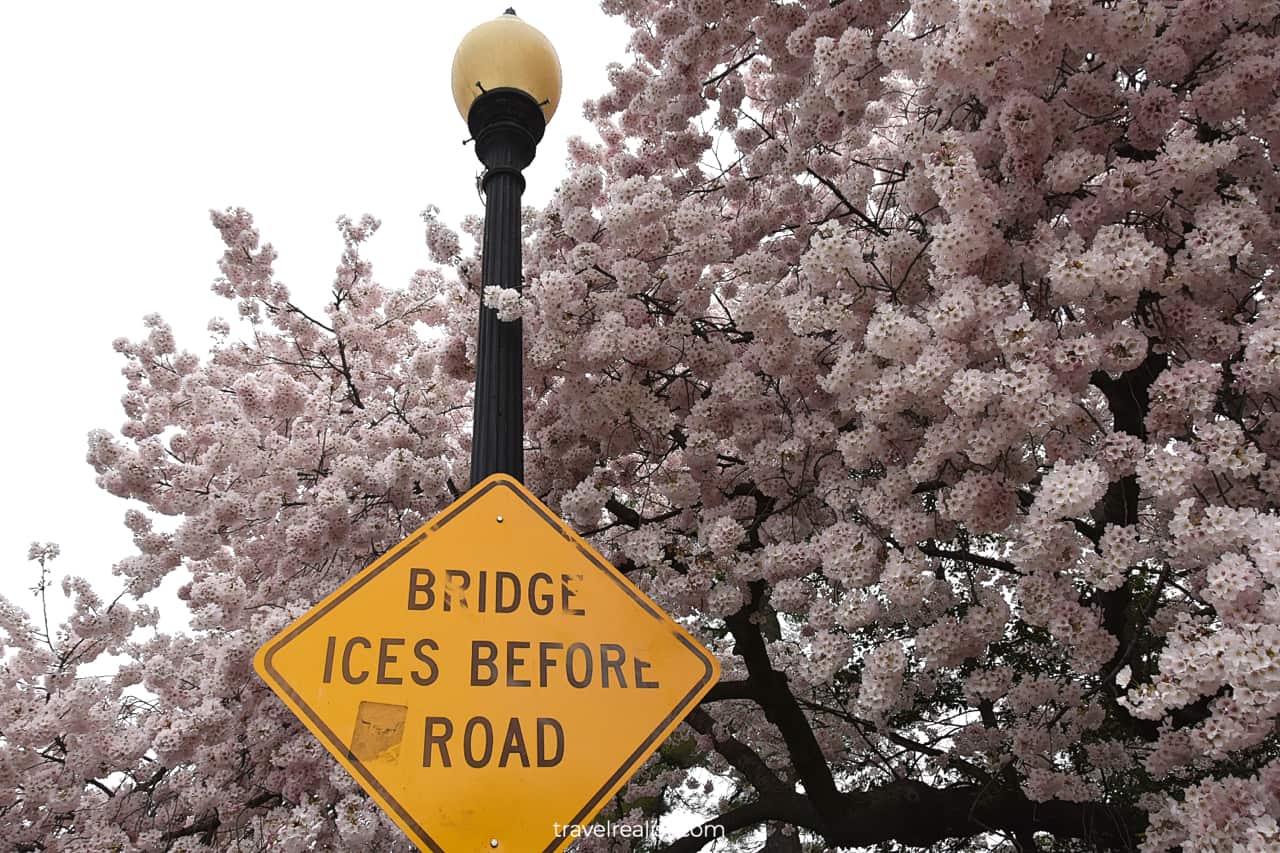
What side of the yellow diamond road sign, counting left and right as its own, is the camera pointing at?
front
